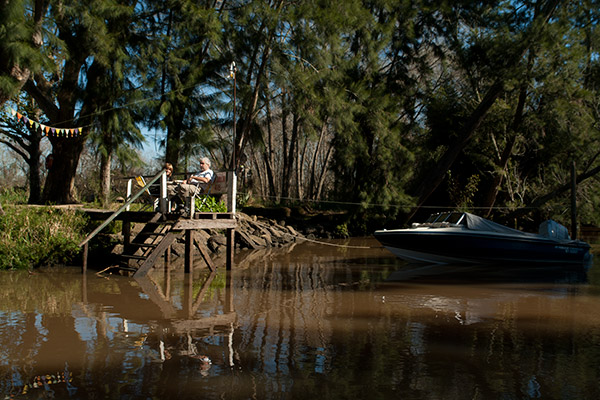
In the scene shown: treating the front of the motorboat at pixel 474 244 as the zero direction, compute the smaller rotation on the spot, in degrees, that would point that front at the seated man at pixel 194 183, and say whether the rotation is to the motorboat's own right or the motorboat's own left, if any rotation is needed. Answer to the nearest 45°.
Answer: approximately 45° to the motorboat's own left

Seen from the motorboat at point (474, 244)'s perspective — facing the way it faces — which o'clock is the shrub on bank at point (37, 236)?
The shrub on bank is roughly at 11 o'clock from the motorboat.

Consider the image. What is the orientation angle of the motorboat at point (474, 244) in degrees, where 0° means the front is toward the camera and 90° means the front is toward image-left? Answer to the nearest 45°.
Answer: approximately 90°
